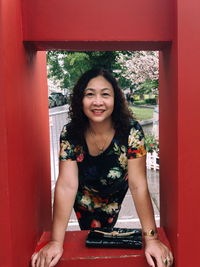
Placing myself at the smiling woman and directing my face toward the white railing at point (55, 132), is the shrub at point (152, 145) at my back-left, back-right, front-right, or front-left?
front-right

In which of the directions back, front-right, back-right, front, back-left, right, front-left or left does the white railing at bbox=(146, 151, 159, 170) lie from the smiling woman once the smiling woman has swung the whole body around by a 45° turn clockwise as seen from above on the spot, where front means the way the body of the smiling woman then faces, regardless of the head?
back-right

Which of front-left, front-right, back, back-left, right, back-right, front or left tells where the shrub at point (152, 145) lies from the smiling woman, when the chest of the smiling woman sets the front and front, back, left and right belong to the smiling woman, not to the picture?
back

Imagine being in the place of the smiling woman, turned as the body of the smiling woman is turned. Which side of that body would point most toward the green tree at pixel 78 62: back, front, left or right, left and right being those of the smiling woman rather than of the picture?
back

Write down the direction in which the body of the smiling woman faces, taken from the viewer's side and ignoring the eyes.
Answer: toward the camera

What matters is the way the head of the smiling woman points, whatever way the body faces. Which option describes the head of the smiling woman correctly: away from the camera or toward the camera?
toward the camera

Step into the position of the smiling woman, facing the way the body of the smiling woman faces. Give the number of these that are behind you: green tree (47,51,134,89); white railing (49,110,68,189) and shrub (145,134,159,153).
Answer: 3

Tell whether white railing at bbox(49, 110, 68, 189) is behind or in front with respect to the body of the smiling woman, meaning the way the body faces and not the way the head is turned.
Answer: behind
